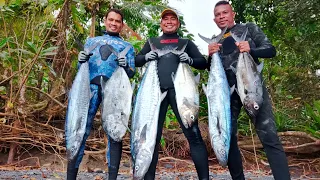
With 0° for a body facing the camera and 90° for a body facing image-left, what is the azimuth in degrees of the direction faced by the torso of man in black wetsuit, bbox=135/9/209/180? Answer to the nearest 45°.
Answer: approximately 0°

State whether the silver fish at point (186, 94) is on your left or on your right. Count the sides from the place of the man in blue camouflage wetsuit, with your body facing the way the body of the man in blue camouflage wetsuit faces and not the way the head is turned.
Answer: on your left

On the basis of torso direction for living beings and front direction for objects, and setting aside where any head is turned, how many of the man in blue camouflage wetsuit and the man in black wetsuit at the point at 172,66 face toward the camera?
2

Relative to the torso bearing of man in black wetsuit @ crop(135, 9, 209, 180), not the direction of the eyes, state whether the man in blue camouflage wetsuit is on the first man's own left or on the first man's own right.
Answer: on the first man's own right

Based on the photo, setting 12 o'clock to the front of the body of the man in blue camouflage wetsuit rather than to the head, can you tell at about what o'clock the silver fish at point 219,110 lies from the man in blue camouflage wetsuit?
The silver fish is roughly at 10 o'clock from the man in blue camouflage wetsuit.

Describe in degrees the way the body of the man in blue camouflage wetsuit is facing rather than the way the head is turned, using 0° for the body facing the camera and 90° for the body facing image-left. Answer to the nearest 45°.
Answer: approximately 0°

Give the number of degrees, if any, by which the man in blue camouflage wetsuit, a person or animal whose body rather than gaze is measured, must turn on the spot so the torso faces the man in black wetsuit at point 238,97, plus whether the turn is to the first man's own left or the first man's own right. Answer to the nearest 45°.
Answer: approximately 90° to the first man's own left

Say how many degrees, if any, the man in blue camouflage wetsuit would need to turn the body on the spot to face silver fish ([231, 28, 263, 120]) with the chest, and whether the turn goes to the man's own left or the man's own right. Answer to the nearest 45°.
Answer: approximately 45° to the man's own left
